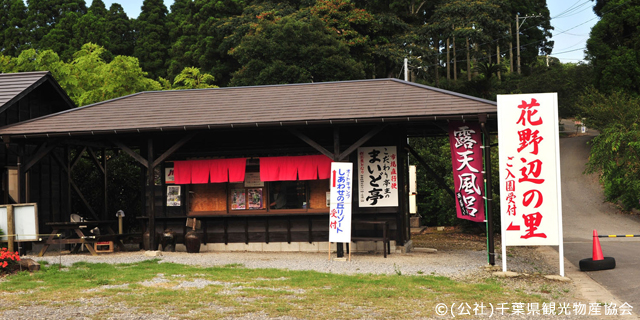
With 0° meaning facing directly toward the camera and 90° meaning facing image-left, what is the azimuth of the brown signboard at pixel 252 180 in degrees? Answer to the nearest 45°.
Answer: approximately 0°

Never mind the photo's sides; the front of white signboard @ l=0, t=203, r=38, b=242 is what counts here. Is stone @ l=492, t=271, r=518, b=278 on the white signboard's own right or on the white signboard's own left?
on the white signboard's own left

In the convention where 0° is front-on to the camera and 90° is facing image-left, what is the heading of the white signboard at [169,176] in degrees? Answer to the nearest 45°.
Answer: approximately 0°

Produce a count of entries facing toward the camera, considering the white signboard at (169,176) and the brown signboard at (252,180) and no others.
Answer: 2

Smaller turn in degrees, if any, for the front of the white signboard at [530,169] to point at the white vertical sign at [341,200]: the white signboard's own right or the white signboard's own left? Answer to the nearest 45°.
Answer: approximately 90° to the white signboard's own right

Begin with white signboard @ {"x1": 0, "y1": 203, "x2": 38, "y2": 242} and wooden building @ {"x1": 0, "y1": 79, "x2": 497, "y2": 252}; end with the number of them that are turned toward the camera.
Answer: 2

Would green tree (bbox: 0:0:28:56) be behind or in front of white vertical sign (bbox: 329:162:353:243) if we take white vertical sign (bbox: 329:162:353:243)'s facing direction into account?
behind

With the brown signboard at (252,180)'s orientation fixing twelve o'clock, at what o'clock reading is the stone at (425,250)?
The stone is roughly at 9 o'clock from the brown signboard.

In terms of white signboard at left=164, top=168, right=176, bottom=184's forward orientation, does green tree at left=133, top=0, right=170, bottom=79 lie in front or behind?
behind

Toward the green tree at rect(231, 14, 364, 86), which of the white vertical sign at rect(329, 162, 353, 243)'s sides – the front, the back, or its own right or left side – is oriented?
back
